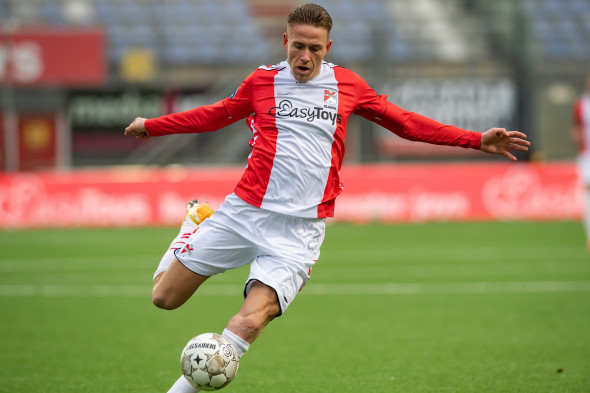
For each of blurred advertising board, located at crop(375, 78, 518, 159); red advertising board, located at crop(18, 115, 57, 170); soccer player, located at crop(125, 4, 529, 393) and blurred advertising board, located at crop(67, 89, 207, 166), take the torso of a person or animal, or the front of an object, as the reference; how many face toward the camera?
4

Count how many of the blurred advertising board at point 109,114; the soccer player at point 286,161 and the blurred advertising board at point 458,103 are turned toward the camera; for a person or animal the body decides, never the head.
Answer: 3

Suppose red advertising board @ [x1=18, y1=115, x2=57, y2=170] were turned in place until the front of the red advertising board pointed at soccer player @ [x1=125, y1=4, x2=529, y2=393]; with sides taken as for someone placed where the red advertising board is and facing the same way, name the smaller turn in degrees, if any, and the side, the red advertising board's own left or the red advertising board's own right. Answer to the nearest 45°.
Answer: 0° — it already faces them

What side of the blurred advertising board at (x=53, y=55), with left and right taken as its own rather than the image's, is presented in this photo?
front

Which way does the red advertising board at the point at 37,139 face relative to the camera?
toward the camera

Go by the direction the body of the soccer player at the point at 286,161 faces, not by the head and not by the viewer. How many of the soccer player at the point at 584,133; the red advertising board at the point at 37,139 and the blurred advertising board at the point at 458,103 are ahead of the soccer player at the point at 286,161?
0

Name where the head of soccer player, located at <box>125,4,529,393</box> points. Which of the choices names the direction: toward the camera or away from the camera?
toward the camera

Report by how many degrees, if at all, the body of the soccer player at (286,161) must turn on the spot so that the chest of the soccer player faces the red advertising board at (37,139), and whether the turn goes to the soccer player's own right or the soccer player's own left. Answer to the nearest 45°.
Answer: approximately 135° to the soccer player's own right

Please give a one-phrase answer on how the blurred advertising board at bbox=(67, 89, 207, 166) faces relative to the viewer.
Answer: facing the viewer

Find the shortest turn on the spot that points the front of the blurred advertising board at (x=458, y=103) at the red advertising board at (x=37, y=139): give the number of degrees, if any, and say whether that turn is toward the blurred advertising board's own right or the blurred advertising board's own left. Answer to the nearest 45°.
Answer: approximately 90° to the blurred advertising board's own right

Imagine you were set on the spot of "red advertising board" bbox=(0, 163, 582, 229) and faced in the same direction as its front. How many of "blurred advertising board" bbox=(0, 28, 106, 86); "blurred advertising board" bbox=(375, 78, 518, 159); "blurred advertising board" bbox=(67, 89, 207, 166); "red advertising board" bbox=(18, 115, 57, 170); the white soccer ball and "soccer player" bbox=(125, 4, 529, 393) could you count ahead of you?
2

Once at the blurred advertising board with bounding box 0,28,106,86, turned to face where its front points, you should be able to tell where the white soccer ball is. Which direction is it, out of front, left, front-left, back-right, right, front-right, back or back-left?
front

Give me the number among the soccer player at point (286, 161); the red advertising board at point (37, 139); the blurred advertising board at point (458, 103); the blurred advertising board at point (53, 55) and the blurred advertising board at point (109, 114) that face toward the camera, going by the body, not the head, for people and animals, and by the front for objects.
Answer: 5

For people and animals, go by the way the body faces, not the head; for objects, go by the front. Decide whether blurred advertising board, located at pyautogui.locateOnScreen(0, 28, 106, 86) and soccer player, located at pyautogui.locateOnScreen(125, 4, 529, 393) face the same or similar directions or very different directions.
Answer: same or similar directions

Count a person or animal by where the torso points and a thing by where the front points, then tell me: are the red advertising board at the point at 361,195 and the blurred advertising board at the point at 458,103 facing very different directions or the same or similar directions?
same or similar directions

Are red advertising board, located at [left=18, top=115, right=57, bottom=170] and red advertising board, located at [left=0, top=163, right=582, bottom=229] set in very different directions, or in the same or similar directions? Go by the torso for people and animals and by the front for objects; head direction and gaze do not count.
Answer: same or similar directions
